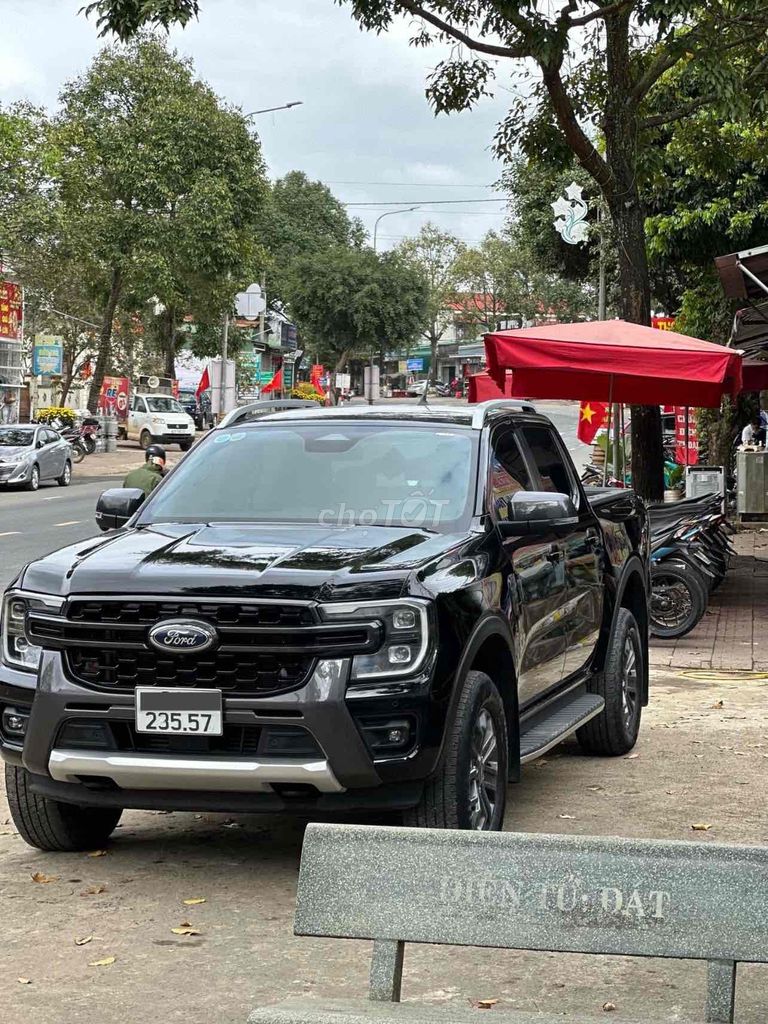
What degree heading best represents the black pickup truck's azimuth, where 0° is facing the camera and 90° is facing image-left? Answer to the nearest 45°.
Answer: approximately 45°

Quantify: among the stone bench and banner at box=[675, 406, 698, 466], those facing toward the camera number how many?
2

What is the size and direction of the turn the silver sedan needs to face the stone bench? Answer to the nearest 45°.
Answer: approximately 45° to its left

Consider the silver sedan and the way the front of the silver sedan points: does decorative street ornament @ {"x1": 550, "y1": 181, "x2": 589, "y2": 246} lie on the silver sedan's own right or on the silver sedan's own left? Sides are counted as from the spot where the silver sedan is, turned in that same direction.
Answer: on the silver sedan's own left

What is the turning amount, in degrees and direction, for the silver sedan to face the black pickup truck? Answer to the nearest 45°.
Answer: approximately 45° to its left

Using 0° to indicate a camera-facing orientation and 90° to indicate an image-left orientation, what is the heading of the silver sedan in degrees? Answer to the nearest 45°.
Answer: approximately 45°

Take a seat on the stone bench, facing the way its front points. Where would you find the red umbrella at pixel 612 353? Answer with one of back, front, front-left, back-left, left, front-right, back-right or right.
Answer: back

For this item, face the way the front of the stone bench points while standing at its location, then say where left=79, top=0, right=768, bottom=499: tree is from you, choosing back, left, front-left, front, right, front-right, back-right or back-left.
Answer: back

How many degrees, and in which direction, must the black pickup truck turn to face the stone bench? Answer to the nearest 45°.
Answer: approximately 45° to its left

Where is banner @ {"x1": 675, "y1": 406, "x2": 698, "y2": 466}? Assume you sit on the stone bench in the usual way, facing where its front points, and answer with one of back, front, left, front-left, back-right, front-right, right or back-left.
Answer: back
